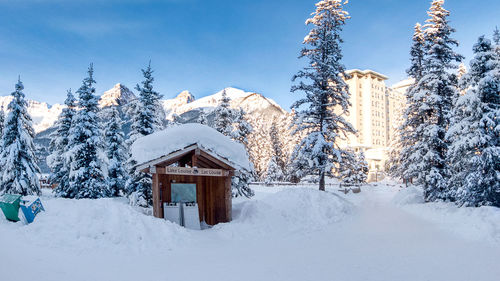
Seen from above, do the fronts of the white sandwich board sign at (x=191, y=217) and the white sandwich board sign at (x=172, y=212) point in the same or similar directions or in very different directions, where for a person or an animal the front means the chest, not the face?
same or similar directions

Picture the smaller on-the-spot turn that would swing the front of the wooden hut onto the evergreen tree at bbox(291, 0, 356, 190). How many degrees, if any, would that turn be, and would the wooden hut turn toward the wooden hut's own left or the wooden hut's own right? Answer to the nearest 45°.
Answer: approximately 135° to the wooden hut's own left

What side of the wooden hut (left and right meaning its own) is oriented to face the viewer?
front

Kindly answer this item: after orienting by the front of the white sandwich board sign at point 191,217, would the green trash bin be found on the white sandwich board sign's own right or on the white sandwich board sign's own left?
on the white sandwich board sign's own right

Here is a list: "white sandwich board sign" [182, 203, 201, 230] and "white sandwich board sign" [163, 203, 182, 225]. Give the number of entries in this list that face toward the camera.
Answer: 2

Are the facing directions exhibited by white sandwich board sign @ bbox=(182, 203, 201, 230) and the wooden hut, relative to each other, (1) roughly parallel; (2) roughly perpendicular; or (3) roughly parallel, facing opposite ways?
roughly parallel

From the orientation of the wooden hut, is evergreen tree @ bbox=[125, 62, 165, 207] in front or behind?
behind

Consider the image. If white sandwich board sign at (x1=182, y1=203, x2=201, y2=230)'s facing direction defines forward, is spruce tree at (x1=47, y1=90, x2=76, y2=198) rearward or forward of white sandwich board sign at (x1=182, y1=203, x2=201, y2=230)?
rearward

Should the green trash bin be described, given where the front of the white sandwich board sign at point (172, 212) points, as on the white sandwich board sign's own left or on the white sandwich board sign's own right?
on the white sandwich board sign's own right

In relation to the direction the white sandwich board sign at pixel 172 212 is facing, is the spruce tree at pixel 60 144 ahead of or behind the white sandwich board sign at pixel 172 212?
behind

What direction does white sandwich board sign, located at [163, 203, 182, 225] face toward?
toward the camera
